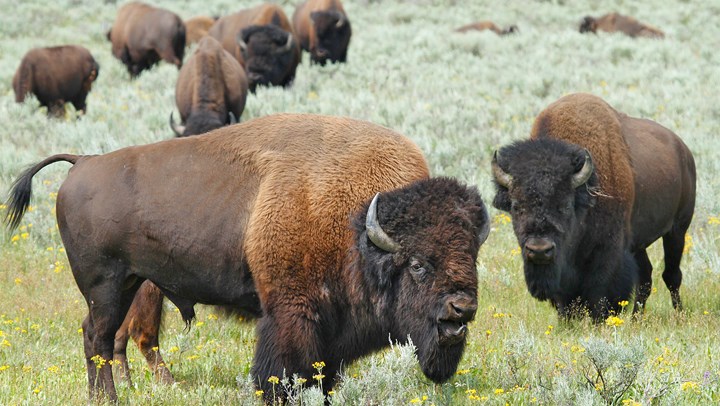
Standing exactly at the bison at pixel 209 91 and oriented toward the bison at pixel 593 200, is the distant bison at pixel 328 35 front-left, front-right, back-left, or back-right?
back-left

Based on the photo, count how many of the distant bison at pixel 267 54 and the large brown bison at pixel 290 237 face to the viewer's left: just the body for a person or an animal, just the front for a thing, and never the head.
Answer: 0

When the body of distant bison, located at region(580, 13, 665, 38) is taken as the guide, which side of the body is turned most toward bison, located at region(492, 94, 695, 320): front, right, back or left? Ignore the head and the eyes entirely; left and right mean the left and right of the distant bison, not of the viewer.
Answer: left

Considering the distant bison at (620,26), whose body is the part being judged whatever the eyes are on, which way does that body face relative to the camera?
to the viewer's left

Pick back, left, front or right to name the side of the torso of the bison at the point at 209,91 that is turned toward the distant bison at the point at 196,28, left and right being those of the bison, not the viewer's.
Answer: back

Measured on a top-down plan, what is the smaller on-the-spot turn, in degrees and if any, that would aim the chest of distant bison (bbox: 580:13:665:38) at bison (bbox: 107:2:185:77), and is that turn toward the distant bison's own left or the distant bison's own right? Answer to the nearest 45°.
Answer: approximately 45° to the distant bison's own left

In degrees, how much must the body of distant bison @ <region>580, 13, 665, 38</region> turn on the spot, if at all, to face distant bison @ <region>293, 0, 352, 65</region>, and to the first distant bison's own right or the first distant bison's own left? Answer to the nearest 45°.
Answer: approximately 45° to the first distant bison's own left

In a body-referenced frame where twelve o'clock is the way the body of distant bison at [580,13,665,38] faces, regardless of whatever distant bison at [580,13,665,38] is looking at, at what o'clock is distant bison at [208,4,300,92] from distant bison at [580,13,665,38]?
distant bison at [208,4,300,92] is roughly at 10 o'clock from distant bison at [580,13,665,38].

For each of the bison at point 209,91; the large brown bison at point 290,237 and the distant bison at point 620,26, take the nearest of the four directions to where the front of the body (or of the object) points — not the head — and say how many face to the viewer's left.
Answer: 1

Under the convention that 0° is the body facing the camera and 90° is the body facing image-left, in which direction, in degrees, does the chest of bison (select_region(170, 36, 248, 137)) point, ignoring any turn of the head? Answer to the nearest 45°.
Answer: approximately 0°

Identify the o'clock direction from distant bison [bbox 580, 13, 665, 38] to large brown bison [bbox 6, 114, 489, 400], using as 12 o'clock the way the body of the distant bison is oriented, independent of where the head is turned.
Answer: The large brown bison is roughly at 9 o'clock from the distant bison.
